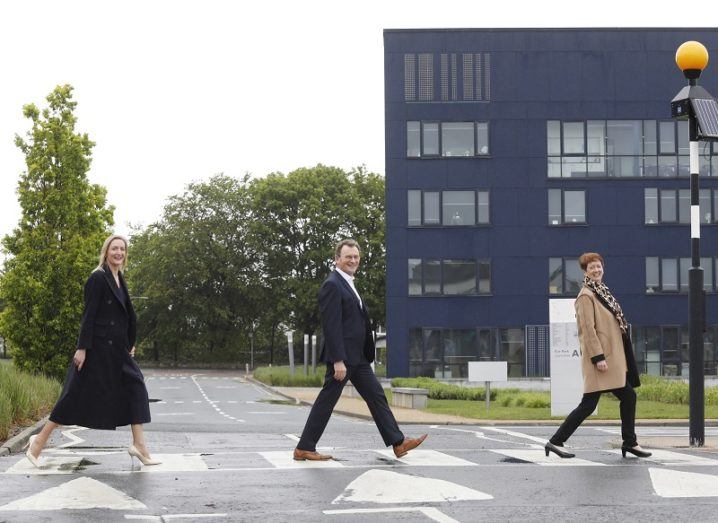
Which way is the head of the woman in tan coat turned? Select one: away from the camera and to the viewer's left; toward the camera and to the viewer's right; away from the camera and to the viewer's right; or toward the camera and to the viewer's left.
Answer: toward the camera and to the viewer's right

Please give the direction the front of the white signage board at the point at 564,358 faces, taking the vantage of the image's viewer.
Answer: facing the viewer

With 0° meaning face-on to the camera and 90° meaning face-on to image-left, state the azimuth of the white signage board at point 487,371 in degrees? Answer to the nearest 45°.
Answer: approximately 0°

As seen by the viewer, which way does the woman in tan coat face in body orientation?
to the viewer's right

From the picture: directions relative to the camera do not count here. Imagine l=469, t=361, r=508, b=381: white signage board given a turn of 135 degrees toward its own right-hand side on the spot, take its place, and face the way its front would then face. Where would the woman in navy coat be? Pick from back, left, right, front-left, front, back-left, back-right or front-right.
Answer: back-left

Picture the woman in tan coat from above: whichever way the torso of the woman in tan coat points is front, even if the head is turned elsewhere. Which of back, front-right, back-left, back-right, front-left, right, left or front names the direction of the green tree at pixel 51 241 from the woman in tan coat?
back-left

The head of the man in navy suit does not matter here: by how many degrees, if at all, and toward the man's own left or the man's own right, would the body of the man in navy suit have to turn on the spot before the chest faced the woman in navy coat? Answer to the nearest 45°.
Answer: approximately 180°

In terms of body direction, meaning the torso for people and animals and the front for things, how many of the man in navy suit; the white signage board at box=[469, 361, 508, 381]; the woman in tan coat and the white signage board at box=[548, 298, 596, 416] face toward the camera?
2

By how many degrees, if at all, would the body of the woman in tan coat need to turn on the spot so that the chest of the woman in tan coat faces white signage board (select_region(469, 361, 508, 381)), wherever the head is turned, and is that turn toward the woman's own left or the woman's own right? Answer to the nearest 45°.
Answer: approximately 90° to the woman's own left

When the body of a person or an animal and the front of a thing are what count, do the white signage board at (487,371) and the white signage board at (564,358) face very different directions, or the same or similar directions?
same or similar directions

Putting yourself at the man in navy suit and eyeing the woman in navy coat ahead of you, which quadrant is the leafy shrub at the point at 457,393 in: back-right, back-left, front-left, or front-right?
back-right

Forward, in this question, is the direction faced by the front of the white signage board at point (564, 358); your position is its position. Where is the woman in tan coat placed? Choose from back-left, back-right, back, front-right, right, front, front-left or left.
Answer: front

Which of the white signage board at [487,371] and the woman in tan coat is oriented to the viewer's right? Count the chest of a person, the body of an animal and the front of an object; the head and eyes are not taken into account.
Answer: the woman in tan coat

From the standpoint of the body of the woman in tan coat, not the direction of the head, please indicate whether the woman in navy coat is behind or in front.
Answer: behind

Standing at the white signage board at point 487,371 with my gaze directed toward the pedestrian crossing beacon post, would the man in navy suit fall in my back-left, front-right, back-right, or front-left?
front-right

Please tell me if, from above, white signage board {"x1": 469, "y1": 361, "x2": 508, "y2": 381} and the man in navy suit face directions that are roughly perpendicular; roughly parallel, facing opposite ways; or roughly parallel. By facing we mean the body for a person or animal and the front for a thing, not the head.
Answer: roughly perpendicular
